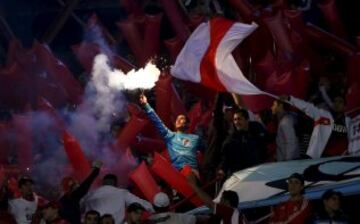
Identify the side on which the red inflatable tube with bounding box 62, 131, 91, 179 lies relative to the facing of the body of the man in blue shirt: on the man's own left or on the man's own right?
on the man's own right

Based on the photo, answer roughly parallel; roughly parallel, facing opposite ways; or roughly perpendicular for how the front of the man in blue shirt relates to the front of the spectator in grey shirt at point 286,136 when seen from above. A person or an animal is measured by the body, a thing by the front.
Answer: roughly perpendicular

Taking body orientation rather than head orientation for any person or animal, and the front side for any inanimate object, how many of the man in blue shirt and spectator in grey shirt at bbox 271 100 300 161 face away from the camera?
0

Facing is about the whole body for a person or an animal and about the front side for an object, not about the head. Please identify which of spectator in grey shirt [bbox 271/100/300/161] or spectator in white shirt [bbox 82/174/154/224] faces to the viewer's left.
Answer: spectator in grey shirt [bbox 271/100/300/161]

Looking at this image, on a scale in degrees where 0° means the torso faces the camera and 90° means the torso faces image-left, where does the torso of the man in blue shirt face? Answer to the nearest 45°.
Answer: approximately 0°

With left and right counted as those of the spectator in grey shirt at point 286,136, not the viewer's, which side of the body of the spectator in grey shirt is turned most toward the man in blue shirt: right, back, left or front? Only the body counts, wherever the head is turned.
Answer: front

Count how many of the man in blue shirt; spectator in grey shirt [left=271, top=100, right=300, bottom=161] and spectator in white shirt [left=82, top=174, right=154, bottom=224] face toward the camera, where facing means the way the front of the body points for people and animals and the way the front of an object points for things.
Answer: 1
